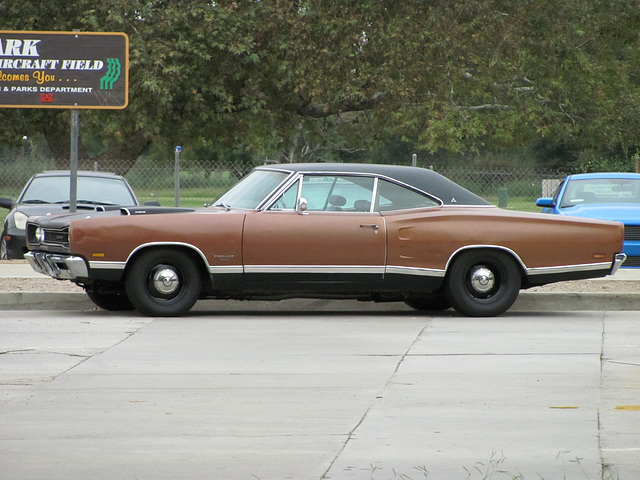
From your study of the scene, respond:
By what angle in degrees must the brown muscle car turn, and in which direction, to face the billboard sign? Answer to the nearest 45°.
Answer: approximately 45° to its right

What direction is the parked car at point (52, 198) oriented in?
toward the camera

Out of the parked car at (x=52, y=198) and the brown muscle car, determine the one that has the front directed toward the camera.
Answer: the parked car

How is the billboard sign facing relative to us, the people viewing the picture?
facing the viewer

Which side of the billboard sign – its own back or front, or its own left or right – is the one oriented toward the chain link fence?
back

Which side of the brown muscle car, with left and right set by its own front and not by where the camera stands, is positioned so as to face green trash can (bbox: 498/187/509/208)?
right

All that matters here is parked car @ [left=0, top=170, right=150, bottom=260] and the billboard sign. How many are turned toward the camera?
2

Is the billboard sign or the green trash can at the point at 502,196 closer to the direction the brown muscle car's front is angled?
the billboard sign

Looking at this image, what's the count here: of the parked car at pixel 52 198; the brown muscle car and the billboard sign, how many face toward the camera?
2

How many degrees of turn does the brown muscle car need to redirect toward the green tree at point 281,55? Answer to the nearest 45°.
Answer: approximately 90° to its right

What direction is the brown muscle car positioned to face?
to the viewer's left

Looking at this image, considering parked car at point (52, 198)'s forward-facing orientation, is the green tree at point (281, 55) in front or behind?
behind

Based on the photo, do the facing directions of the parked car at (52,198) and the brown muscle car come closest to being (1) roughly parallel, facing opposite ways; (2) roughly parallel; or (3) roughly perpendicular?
roughly perpendicular
